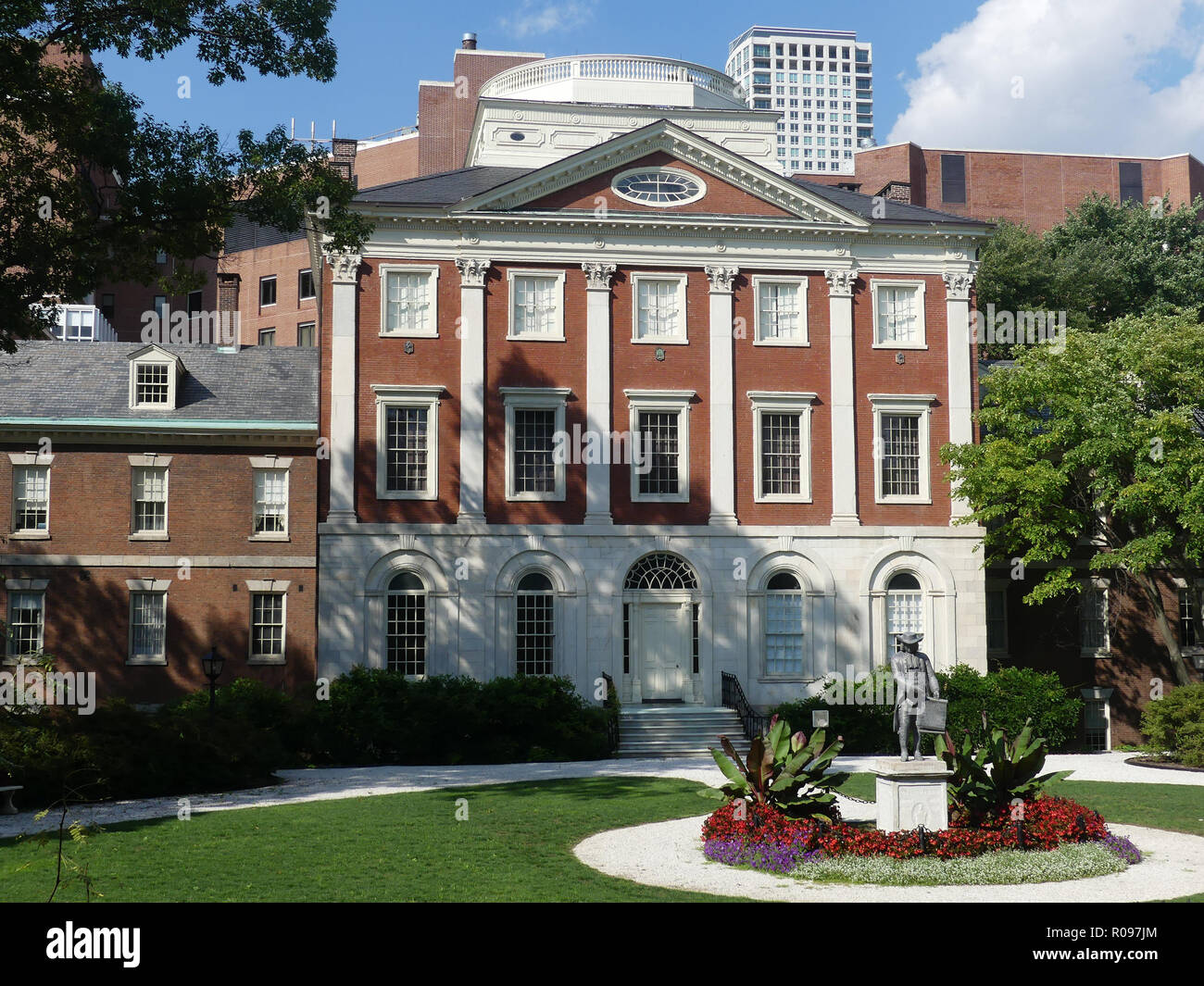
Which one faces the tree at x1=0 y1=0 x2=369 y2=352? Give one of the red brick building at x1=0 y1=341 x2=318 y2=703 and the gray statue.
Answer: the red brick building

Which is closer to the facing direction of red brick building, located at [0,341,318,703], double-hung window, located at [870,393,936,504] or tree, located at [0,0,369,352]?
the tree

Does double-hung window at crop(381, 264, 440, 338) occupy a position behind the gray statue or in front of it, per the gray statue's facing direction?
behind

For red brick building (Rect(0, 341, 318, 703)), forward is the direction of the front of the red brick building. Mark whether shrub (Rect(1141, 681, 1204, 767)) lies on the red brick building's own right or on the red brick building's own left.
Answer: on the red brick building's own left

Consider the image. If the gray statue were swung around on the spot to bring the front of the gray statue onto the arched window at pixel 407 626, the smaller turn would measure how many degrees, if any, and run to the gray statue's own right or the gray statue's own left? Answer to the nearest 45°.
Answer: approximately 135° to the gray statue's own right

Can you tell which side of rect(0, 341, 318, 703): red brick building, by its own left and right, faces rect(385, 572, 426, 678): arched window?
left

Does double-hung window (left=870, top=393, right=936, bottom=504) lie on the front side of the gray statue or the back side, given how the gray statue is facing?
on the back side

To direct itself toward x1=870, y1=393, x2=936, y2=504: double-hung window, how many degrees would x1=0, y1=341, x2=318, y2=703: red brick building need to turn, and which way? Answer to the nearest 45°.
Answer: approximately 90° to its left

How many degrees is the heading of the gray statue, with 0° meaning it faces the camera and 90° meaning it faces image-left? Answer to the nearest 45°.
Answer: approximately 0°
